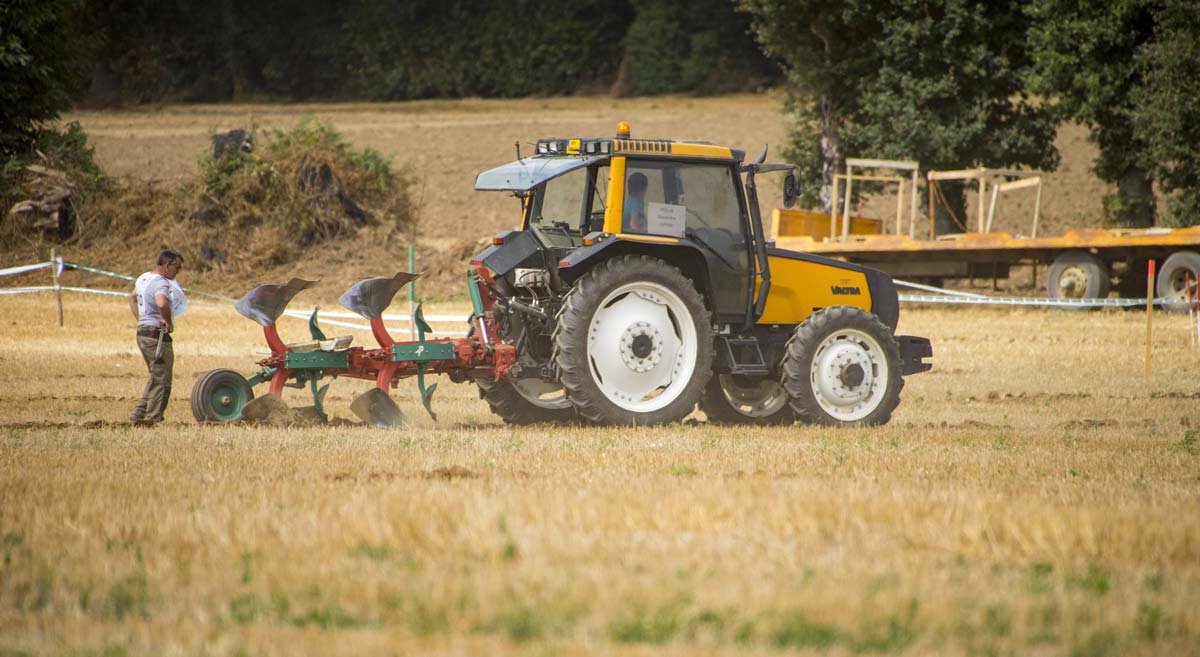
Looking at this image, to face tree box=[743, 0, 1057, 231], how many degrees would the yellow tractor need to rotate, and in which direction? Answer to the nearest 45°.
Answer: approximately 45° to its left

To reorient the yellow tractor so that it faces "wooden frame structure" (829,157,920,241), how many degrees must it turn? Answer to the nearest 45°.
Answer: approximately 45° to its left

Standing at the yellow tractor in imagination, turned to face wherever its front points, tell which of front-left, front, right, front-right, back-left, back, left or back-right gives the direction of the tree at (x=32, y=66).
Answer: left

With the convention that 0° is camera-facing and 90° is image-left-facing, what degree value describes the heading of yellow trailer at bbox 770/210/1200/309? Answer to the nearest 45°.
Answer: approximately 90°

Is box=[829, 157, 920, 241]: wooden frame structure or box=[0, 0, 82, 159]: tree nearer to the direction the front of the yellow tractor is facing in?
the wooden frame structure

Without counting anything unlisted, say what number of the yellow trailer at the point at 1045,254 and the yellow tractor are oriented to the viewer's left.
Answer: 1

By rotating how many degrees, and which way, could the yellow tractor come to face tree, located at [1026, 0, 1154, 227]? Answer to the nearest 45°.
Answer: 0° — it already faces it

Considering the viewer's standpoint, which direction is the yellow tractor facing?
facing away from the viewer and to the right of the viewer
